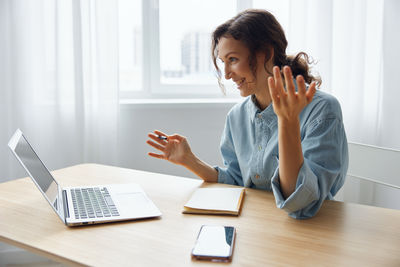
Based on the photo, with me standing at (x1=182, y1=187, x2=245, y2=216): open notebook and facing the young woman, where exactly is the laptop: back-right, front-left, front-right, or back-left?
back-left

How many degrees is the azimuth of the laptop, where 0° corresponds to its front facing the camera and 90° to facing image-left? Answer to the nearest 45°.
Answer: approximately 270°

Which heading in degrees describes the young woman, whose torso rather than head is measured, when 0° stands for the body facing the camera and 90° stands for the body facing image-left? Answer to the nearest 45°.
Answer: approximately 45°

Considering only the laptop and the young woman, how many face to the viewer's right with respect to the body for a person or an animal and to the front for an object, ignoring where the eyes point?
1

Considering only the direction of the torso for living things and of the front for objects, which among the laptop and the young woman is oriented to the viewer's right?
the laptop
